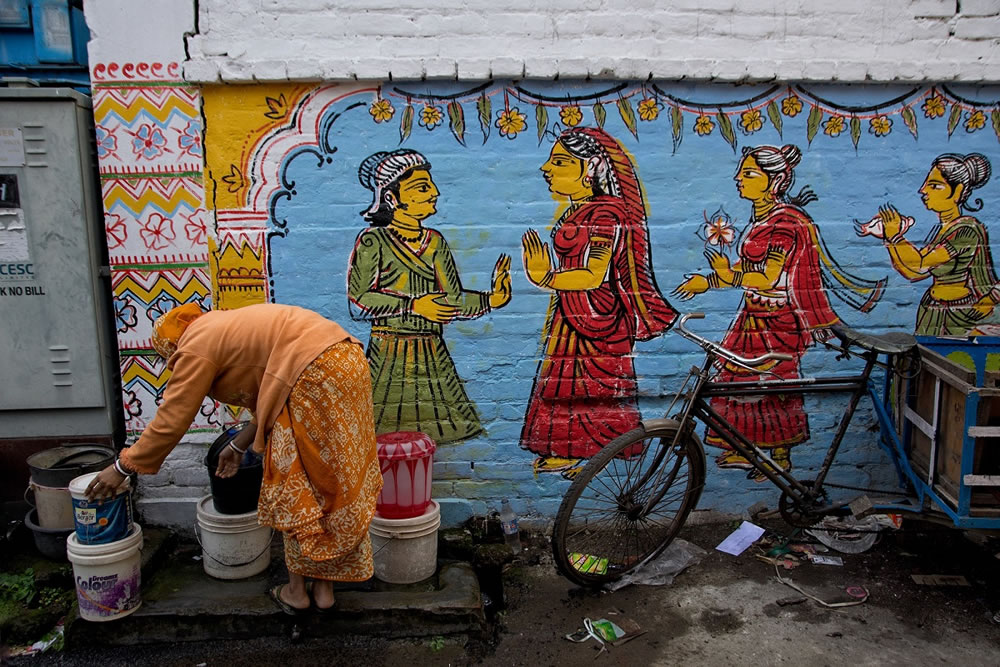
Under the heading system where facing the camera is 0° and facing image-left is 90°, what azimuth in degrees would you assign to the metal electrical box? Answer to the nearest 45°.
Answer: approximately 0°

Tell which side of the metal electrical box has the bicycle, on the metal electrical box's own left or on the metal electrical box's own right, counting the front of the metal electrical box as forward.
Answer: on the metal electrical box's own left

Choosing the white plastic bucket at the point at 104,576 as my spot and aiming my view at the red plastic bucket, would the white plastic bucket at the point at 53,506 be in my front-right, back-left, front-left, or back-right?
back-left

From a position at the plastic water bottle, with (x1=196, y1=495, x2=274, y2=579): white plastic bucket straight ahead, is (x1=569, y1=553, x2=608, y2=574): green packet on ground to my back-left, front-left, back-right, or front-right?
back-left

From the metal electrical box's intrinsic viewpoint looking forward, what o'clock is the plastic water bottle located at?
The plastic water bottle is roughly at 10 o'clock from the metal electrical box.

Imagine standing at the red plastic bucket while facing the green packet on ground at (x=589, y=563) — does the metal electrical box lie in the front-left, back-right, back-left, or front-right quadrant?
back-left

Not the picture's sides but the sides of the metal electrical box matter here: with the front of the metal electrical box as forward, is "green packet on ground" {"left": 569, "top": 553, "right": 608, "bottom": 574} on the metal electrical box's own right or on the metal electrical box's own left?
on the metal electrical box's own left

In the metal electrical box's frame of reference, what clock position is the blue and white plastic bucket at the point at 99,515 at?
The blue and white plastic bucket is roughly at 12 o'clock from the metal electrical box.
